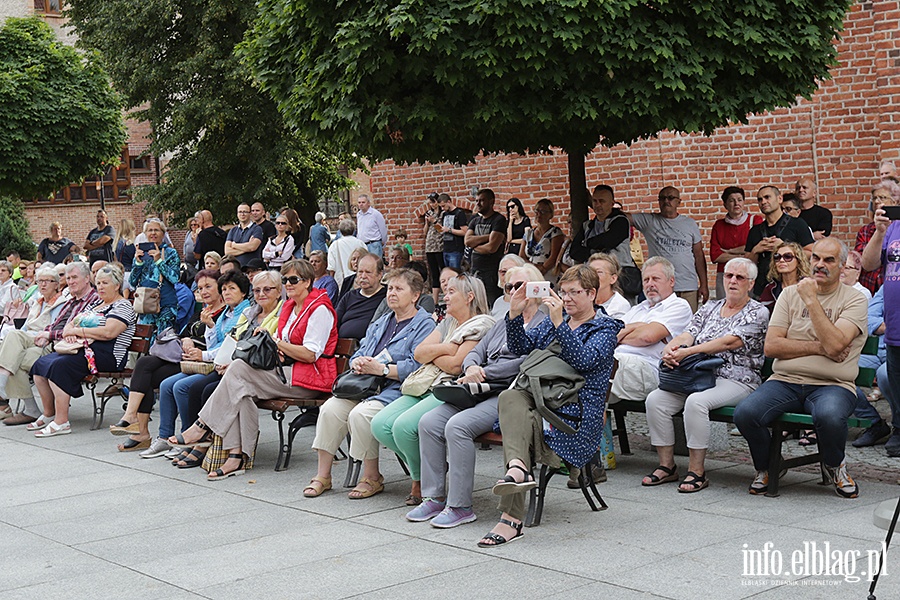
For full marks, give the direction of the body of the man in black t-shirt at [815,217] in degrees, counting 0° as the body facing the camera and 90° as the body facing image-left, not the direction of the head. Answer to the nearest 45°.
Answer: approximately 45°

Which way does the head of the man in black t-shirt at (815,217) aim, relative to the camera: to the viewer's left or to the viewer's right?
to the viewer's left

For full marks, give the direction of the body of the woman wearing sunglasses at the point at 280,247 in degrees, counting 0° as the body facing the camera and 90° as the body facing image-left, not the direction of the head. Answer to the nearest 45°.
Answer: approximately 45°

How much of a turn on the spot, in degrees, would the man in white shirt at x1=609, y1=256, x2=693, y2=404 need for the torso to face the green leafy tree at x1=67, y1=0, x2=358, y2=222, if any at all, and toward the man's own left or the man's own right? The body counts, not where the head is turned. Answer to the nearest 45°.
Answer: approximately 90° to the man's own right

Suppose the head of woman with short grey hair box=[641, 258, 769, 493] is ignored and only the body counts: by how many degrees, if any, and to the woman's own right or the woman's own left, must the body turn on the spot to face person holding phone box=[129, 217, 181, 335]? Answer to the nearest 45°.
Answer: approximately 90° to the woman's own right

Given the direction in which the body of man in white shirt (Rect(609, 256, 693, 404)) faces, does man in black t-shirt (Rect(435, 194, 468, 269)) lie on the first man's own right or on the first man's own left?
on the first man's own right

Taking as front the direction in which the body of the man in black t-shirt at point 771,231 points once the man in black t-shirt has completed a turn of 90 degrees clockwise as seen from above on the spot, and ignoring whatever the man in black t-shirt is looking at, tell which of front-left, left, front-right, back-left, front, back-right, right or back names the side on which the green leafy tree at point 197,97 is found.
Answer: front

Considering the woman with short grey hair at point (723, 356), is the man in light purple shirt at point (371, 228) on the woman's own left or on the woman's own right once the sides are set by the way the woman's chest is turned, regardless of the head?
on the woman's own right

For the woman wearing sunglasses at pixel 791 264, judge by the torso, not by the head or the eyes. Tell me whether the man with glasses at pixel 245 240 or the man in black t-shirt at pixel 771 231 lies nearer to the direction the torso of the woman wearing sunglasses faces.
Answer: the man with glasses

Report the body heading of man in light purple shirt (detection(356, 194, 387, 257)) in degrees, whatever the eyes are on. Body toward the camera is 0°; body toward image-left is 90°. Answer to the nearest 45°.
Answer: approximately 45°
